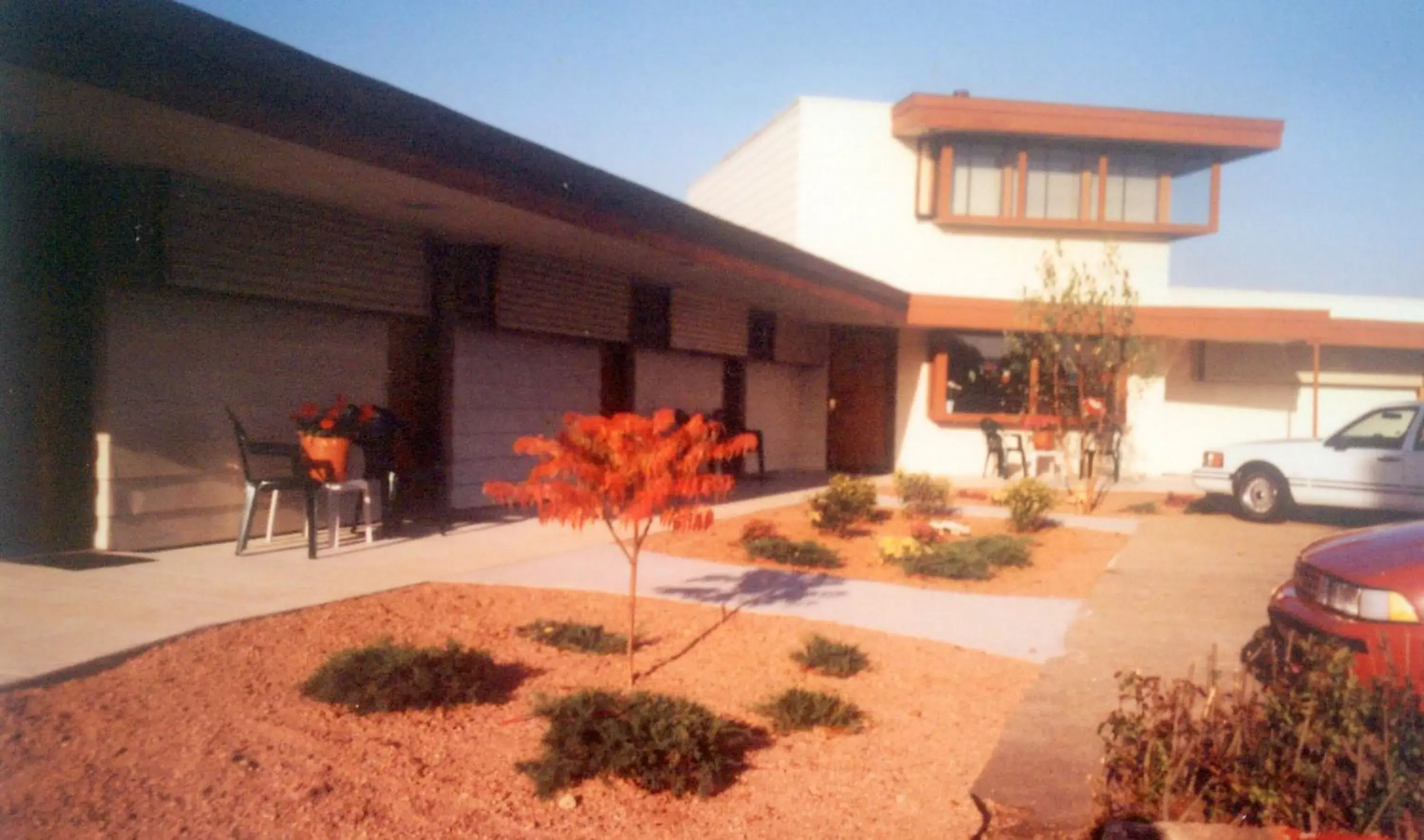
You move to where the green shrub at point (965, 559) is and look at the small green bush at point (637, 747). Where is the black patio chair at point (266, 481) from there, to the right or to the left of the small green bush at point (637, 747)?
right

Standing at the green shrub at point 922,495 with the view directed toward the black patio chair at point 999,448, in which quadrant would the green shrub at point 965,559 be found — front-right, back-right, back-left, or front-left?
back-right

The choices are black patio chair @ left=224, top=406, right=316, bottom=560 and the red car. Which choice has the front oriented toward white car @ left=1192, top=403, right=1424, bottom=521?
the black patio chair

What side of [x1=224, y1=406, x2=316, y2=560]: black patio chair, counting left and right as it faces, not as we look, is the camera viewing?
right

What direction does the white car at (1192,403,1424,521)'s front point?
to the viewer's left

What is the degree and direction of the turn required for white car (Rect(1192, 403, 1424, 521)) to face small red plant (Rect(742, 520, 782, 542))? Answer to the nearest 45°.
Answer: approximately 45° to its left

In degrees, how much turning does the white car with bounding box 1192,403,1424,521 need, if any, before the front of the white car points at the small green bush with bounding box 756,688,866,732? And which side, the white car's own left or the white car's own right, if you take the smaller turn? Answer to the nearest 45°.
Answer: approximately 90° to the white car's own left
